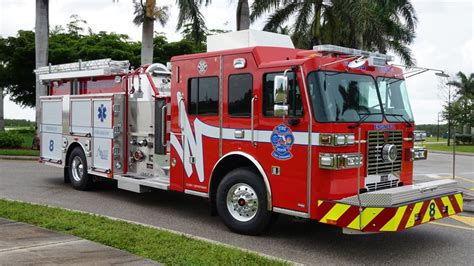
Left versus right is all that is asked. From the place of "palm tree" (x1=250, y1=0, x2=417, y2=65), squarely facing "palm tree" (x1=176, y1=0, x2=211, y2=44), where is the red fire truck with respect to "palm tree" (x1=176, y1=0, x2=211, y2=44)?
left

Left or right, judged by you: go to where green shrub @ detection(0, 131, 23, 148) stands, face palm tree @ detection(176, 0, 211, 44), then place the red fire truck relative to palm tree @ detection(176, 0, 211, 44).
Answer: right

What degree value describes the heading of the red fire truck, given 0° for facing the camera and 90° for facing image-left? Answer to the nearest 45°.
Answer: approximately 315°

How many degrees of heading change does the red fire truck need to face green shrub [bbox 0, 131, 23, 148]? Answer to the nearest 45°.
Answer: approximately 180°

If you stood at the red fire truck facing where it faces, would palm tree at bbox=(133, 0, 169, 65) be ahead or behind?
behind

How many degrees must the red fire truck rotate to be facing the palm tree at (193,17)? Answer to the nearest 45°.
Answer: approximately 135° to its left

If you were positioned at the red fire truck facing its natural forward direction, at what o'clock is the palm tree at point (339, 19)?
The palm tree is roughly at 8 o'clock from the red fire truck.
